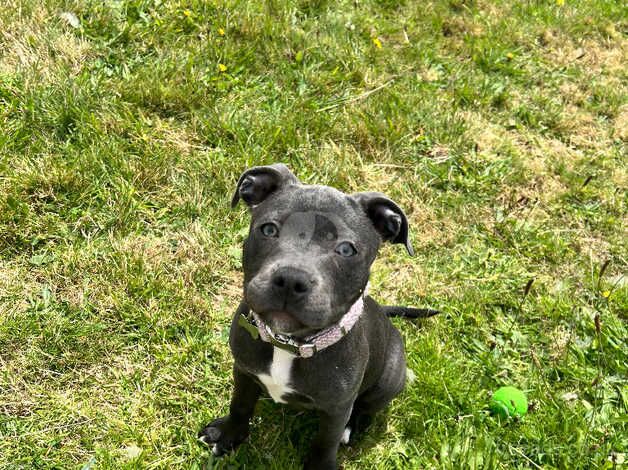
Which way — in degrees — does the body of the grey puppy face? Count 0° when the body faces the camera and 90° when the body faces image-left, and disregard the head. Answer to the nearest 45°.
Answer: approximately 45°
